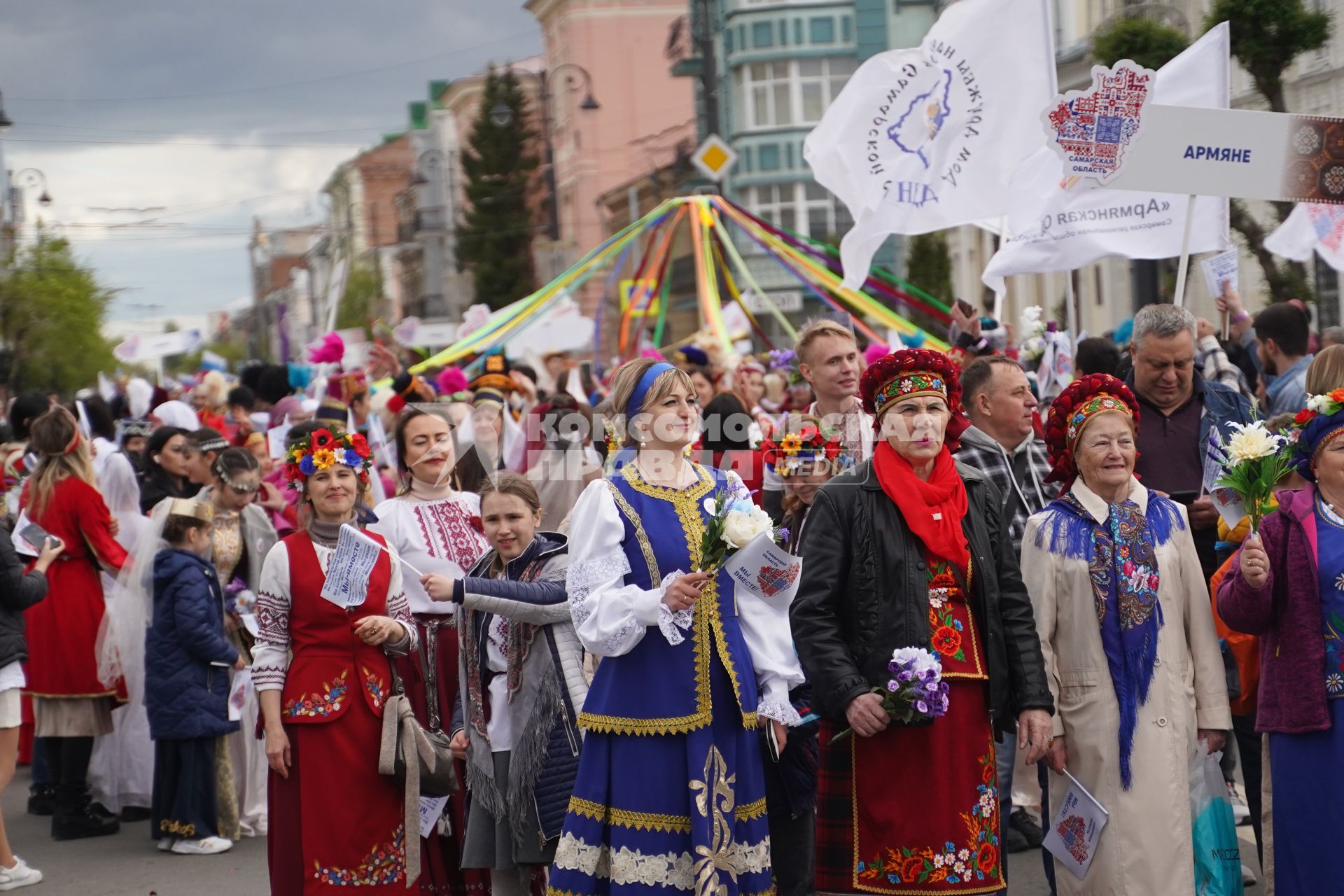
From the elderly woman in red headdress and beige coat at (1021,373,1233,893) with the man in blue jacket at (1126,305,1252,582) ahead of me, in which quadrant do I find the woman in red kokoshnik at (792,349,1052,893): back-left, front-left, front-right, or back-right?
back-left

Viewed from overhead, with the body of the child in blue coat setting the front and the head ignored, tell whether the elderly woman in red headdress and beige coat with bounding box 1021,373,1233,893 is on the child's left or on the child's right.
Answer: on the child's right

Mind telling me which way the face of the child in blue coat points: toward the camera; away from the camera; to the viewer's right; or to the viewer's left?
to the viewer's right

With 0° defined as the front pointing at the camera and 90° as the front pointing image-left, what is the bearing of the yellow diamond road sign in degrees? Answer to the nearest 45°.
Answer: approximately 0°

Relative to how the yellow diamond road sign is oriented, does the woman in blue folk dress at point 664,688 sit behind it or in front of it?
in front

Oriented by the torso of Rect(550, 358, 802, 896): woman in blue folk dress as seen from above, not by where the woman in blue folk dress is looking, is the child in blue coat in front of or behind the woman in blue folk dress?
behind

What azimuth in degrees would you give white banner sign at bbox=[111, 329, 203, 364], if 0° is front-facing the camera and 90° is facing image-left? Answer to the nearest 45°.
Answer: approximately 0°

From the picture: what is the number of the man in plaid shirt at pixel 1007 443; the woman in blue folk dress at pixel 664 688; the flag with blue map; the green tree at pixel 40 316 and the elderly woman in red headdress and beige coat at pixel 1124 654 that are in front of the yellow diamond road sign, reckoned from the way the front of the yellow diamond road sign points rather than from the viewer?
4

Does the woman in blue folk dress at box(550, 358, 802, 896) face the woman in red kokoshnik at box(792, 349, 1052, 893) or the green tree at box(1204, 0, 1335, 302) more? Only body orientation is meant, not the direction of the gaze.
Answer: the woman in red kokoshnik

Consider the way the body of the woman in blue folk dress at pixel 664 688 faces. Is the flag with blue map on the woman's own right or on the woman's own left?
on the woman's own left

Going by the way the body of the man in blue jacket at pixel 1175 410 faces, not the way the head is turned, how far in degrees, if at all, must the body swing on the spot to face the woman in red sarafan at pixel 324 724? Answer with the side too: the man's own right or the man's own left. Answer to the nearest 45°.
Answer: approximately 45° to the man's own right

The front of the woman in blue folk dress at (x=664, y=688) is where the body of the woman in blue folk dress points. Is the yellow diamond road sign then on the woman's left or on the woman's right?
on the woman's left
